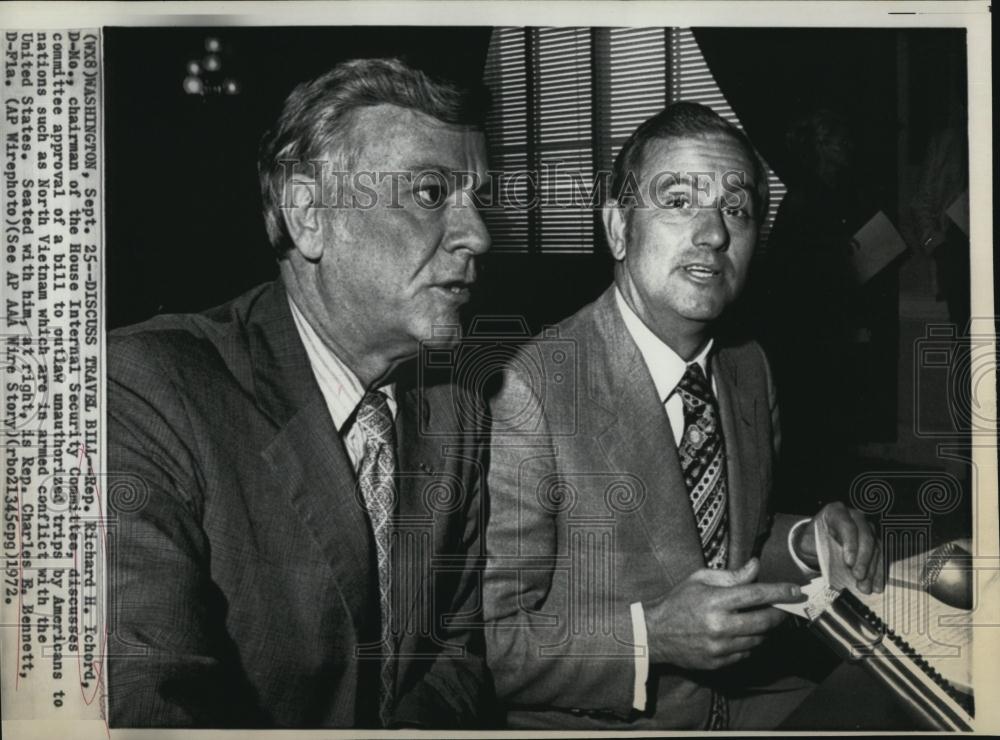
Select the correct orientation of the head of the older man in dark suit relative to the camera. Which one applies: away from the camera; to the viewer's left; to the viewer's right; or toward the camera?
to the viewer's right

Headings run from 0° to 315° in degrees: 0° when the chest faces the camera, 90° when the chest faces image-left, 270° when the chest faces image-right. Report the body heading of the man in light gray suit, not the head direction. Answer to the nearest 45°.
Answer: approximately 315°

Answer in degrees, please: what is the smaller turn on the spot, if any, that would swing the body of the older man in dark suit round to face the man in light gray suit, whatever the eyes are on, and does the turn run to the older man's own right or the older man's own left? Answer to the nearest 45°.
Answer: approximately 45° to the older man's own left

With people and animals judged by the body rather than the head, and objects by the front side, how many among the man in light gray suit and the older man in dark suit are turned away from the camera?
0

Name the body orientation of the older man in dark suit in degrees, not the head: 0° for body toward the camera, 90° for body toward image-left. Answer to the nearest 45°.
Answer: approximately 315°
